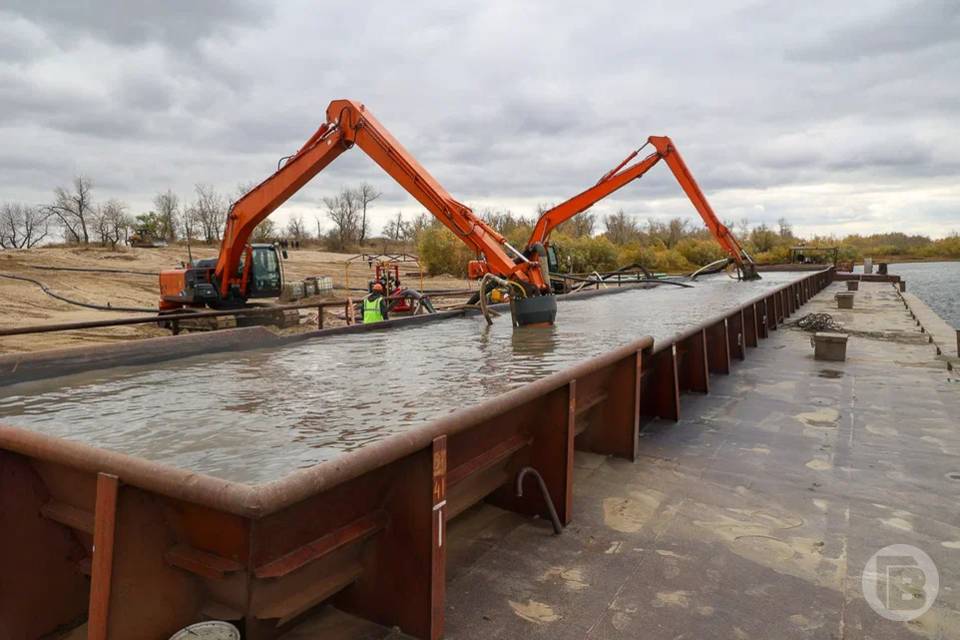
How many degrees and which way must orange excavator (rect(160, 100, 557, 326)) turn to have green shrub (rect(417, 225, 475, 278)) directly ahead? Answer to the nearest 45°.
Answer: approximately 90° to its left

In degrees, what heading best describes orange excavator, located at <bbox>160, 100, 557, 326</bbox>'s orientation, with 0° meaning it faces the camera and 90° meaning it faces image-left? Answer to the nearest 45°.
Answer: approximately 270°

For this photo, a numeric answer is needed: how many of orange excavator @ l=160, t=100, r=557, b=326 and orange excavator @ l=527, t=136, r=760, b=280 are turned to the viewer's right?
2

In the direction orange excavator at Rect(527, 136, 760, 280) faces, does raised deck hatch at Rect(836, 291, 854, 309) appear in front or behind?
in front

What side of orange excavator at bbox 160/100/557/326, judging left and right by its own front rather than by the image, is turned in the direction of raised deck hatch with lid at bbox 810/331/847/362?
front

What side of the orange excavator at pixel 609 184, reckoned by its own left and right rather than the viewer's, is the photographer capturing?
right
